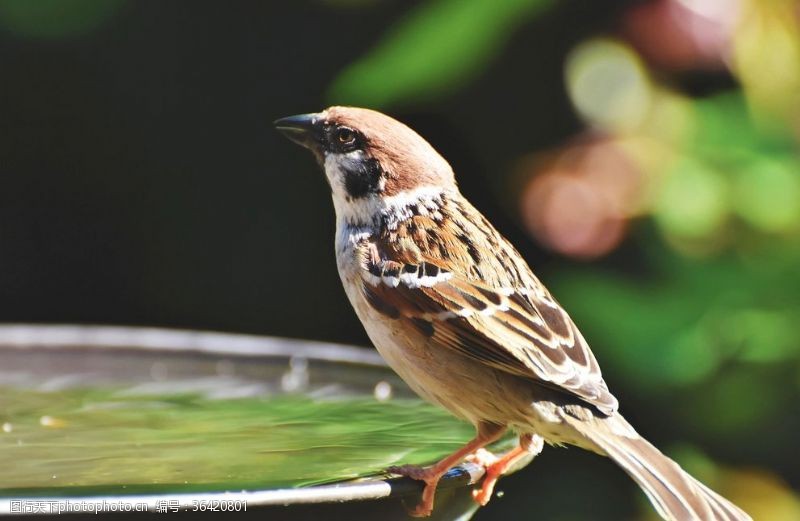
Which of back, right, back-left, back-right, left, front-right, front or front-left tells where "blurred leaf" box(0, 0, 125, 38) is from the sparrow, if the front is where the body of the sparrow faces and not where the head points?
front-right

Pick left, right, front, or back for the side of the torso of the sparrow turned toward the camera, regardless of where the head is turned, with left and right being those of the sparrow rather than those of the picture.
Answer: left

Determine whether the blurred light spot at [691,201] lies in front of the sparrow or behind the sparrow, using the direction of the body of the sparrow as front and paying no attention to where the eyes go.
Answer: behind

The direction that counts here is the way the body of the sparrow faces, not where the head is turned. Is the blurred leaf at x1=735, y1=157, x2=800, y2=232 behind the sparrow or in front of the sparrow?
behind
